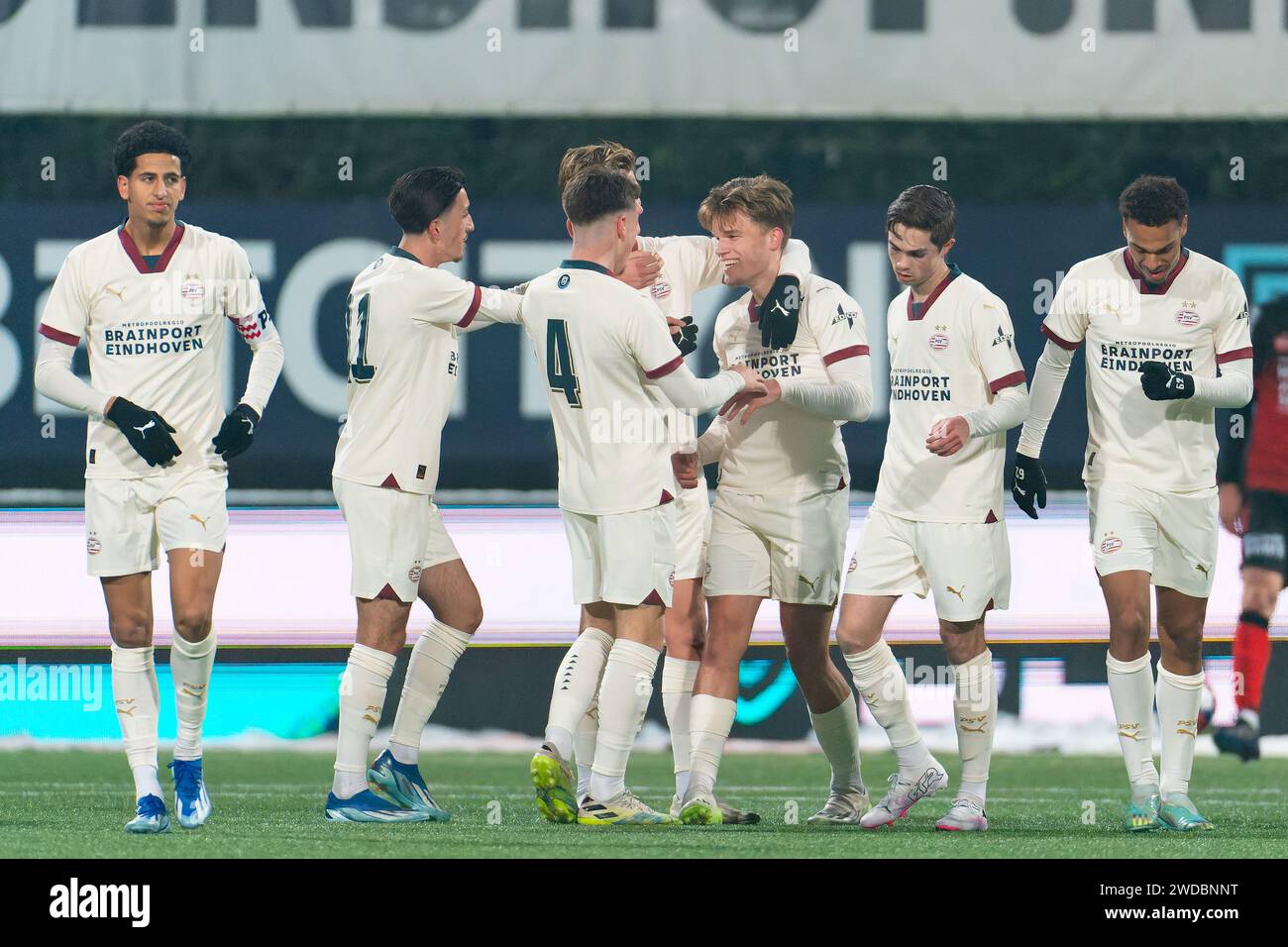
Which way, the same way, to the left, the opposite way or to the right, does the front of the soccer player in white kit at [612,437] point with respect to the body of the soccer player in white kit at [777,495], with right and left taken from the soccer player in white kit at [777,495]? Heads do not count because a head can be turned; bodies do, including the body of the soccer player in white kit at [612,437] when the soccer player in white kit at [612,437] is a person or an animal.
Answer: the opposite way

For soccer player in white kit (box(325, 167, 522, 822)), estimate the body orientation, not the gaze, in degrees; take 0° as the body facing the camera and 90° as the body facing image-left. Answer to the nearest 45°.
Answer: approximately 270°

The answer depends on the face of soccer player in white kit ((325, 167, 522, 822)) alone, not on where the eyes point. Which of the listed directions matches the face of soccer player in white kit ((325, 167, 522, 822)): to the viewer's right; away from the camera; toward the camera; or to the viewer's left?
to the viewer's right

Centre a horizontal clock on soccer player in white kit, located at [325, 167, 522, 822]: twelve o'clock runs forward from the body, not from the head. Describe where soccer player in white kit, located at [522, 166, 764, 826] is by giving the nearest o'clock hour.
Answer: soccer player in white kit, located at [522, 166, 764, 826] is roughly at 1 o'clock from soccer player in white kit, located at [325, 167, 522, 822].

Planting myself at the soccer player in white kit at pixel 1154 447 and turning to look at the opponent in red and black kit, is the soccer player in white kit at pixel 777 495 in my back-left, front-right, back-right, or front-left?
back-left

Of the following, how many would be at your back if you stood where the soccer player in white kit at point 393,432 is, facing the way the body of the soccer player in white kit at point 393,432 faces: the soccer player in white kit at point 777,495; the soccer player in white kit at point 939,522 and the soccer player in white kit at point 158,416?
1

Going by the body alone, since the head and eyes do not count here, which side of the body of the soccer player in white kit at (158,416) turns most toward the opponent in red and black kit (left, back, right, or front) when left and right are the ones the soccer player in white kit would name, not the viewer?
left

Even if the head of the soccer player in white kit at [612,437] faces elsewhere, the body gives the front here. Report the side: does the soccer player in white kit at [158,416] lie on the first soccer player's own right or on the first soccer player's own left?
on the first soccer player's own left

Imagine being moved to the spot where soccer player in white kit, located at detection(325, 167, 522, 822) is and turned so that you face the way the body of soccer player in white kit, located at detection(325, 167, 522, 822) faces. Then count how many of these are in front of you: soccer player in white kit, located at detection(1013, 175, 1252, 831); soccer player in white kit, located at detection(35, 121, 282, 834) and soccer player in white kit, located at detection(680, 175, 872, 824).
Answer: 2

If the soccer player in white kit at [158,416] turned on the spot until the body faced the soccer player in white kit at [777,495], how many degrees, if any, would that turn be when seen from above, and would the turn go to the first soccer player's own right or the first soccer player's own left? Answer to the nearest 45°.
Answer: approximately 90° to the first soccer player's own left
